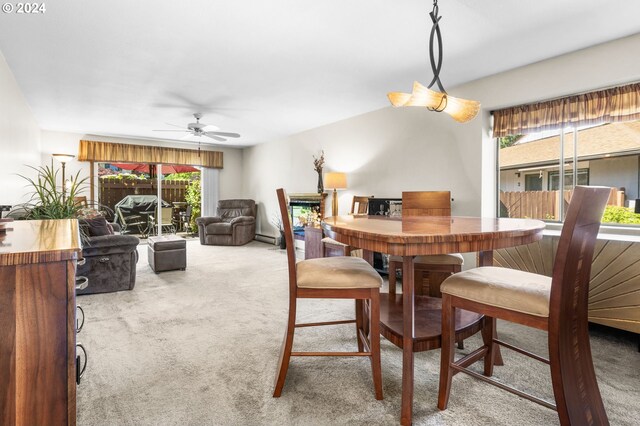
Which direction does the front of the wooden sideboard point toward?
to the viewer's right

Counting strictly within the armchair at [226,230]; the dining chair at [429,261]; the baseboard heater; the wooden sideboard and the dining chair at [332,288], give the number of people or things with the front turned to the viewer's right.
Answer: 2

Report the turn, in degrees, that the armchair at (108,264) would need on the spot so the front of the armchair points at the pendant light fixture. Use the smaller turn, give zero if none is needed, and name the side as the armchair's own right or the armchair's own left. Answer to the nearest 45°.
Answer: approximately 45° to the armchair's own right

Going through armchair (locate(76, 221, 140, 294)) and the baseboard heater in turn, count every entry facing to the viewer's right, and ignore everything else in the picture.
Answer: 1

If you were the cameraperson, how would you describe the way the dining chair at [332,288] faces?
facing to the right of the viewer

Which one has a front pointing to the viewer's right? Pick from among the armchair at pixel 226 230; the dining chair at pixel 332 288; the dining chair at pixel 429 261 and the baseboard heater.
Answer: the dining chair at pixel 332 288

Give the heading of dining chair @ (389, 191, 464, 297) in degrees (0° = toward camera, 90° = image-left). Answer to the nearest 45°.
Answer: approximately 0°

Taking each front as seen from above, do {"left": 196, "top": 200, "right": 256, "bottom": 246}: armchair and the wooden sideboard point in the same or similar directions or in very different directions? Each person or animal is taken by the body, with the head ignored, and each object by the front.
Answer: very different directions

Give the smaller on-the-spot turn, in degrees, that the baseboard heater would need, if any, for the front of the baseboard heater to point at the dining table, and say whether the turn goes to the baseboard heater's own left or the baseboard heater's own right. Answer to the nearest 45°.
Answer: approximately 45° to the baseboard heater's own left

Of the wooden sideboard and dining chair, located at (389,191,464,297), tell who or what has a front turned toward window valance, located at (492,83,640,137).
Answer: the wooden sideboard

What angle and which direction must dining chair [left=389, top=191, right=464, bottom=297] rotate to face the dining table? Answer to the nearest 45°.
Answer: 0° — it already faces it

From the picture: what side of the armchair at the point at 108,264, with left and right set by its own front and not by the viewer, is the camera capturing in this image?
right

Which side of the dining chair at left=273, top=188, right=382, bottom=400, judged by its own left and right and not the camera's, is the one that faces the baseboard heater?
left

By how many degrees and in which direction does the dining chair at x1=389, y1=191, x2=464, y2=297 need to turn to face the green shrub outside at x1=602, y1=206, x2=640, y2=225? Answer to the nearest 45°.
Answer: approximately 135° to its left
